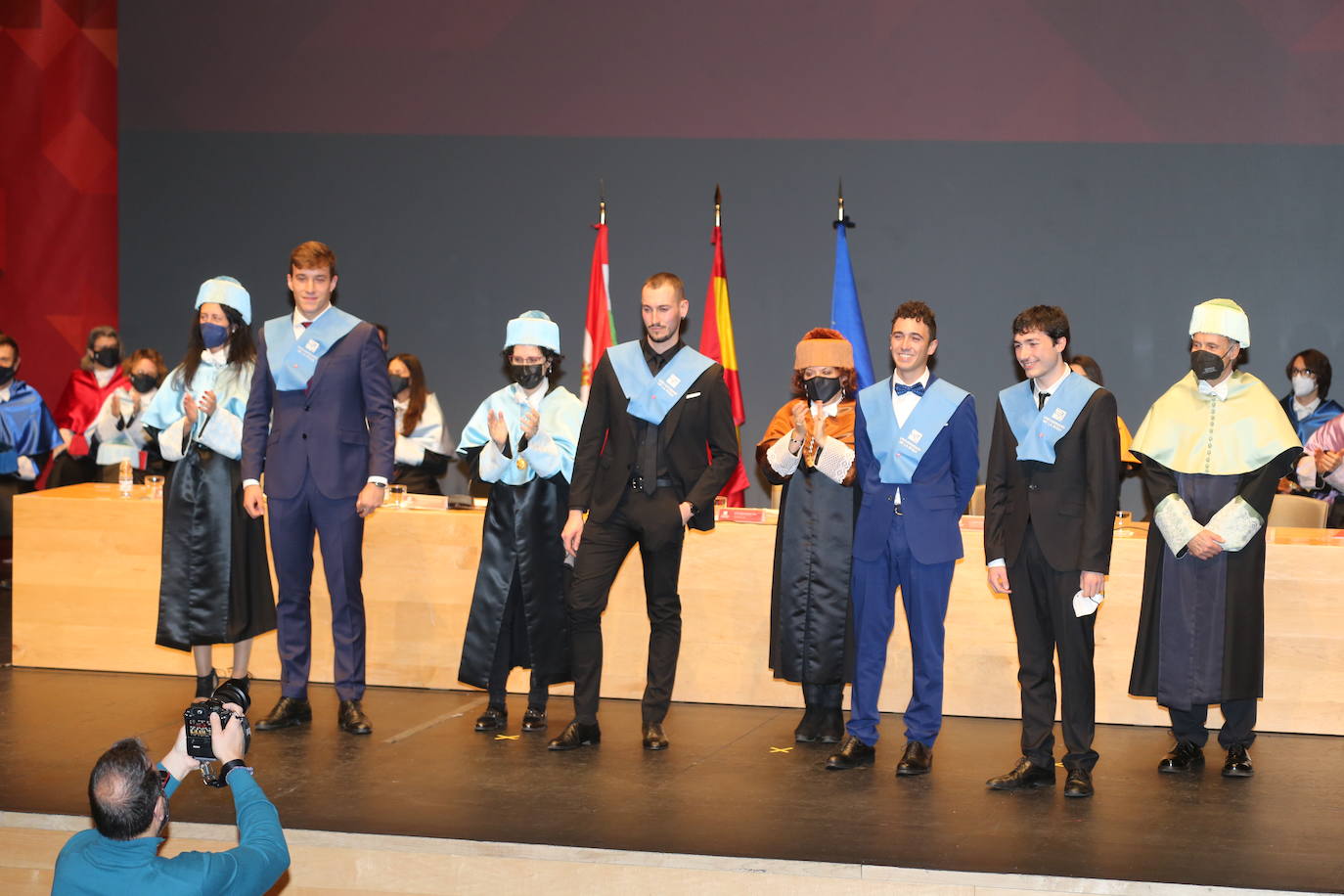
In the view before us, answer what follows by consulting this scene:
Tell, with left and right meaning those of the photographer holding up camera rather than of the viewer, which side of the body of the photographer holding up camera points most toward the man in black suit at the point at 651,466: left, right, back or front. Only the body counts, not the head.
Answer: front

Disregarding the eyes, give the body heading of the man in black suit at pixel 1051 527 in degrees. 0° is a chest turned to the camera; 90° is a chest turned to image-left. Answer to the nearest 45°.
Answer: approximately 45°

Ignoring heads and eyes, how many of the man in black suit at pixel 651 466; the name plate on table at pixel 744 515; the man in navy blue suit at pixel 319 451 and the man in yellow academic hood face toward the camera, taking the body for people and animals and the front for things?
4

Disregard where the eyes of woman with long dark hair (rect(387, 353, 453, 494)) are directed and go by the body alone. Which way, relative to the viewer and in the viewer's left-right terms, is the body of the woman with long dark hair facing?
facing the viewer and to the left of the viewer

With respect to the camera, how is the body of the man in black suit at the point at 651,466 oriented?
toward the camera

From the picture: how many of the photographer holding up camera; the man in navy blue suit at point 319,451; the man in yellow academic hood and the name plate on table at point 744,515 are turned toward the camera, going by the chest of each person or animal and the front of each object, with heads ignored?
3

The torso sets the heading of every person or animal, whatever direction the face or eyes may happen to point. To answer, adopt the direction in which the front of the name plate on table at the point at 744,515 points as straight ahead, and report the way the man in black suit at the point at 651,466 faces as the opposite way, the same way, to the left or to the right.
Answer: the same way

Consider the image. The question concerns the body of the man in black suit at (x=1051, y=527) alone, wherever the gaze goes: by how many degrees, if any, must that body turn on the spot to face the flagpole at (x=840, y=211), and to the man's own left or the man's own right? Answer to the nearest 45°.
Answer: approximately 135° to the man's own right

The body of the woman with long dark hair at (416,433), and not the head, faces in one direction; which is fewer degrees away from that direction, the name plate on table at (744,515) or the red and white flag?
the name plate on table

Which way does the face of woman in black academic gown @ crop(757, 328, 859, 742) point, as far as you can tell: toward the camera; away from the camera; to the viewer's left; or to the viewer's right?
toward the camera

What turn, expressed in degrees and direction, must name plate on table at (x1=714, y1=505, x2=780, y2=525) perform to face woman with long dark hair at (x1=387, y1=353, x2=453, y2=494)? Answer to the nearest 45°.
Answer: approximately 135° to its right

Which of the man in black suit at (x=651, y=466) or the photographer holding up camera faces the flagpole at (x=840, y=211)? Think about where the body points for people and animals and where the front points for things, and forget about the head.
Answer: the photographer holding up camera

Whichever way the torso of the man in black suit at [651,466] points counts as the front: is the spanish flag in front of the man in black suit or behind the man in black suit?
behind

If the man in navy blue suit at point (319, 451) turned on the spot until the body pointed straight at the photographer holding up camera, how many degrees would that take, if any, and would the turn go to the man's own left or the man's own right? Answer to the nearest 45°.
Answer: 0° — they already face them

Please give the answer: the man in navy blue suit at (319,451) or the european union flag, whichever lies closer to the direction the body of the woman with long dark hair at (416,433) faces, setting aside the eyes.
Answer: the man in navy blue suit

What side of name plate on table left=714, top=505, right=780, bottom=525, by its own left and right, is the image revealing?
front

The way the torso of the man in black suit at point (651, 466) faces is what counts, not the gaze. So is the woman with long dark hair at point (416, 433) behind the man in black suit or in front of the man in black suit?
behind

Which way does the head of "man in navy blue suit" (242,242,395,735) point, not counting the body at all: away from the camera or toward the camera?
toward the camera

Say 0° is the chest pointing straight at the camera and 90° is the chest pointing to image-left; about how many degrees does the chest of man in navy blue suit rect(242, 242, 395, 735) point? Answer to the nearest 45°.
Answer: approximately 0°
